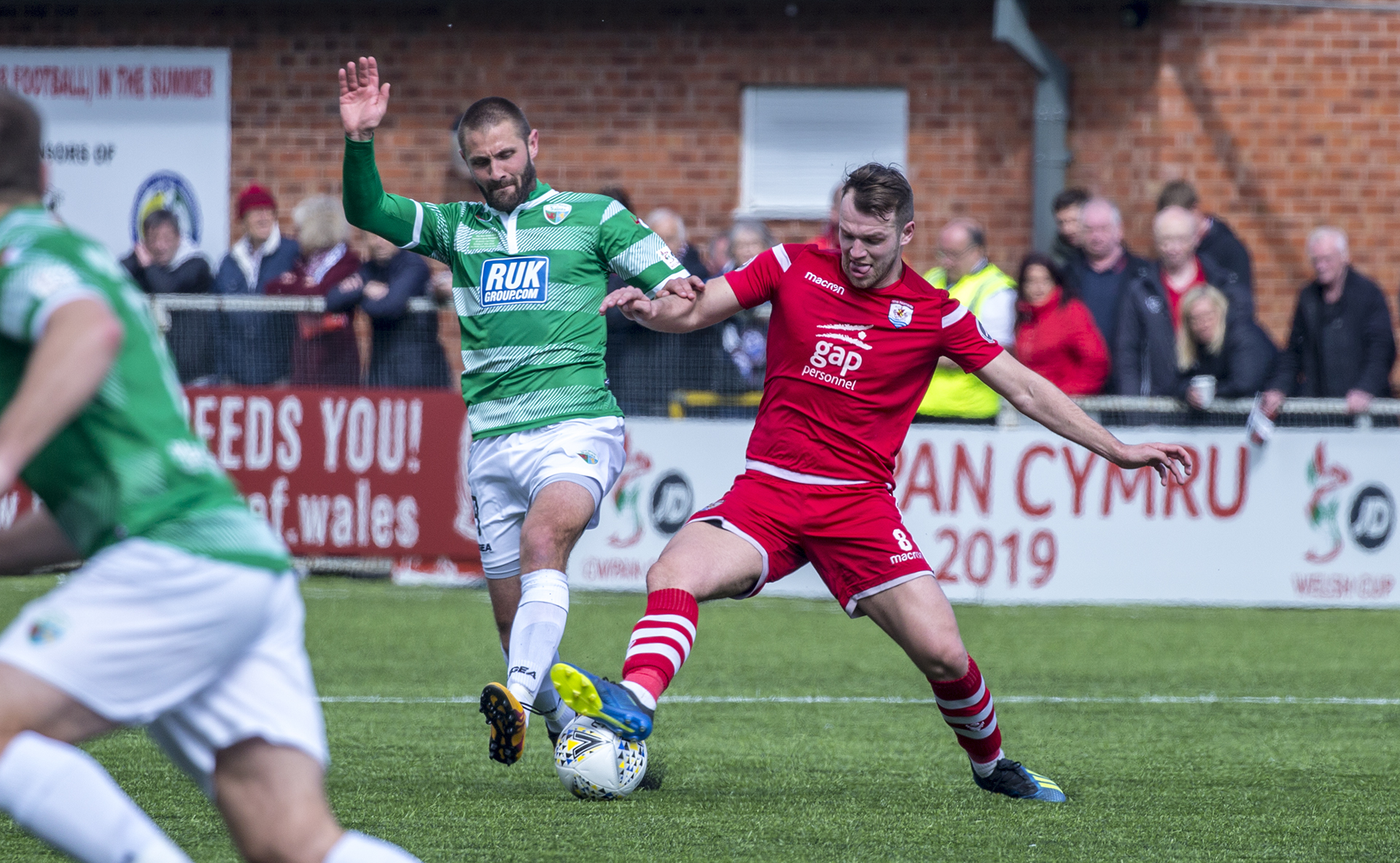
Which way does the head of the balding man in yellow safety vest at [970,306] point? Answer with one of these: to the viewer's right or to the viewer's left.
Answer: to the viewer's left

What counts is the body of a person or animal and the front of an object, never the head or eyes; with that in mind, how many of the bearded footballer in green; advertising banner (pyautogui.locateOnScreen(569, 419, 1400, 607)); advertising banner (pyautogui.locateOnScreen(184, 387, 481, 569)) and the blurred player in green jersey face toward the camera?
3

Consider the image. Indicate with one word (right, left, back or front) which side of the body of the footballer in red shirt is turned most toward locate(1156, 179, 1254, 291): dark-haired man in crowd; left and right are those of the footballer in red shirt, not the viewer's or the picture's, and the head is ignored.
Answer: back
